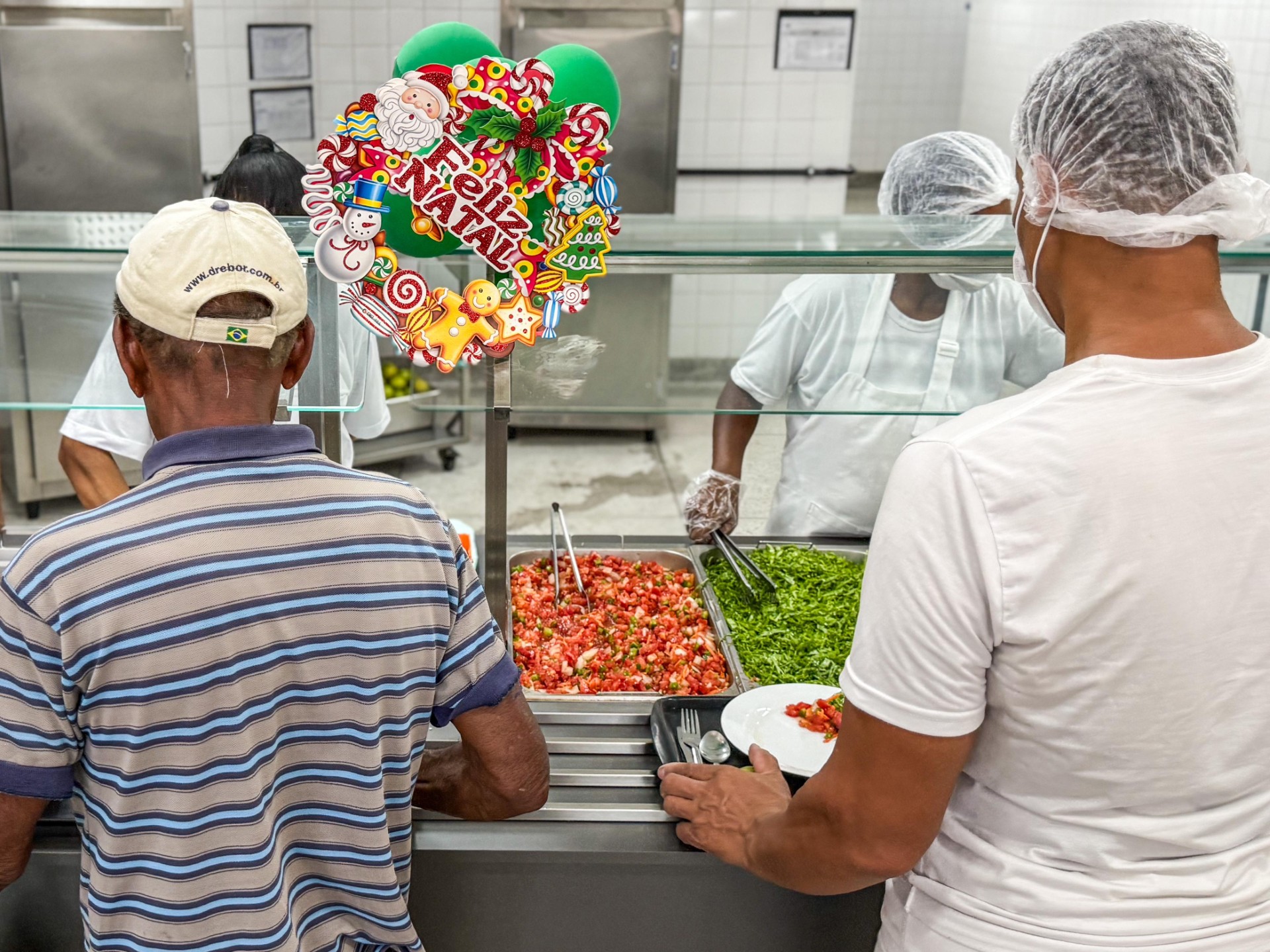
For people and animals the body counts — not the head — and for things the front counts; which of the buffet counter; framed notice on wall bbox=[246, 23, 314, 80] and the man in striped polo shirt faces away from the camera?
the man in striped polo shirt

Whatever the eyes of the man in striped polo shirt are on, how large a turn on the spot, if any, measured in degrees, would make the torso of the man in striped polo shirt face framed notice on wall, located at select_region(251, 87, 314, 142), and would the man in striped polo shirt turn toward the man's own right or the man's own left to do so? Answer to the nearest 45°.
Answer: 0° — they already face it

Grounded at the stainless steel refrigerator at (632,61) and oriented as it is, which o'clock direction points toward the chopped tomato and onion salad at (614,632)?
The chopped tomato and onion salad is roughly at 12 o'clock from the stainless steel refrigerator.

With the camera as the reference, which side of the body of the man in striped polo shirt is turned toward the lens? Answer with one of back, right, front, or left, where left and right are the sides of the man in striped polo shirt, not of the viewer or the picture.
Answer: back

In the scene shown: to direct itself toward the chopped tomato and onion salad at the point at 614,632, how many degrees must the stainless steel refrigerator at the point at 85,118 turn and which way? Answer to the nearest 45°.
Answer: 0° — it already faces it

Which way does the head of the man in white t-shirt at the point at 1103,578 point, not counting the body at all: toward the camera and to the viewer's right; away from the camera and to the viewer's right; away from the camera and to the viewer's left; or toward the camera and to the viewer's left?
away from the camera and to the viewer's left

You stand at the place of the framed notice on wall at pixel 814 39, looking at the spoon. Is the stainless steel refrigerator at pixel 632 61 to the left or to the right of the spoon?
right

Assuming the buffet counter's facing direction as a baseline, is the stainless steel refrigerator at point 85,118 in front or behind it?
behind

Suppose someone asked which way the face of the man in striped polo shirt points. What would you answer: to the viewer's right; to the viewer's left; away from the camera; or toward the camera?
away from the camera

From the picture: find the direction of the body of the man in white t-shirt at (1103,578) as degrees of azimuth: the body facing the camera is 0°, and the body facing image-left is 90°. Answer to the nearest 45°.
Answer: approximately 135°
